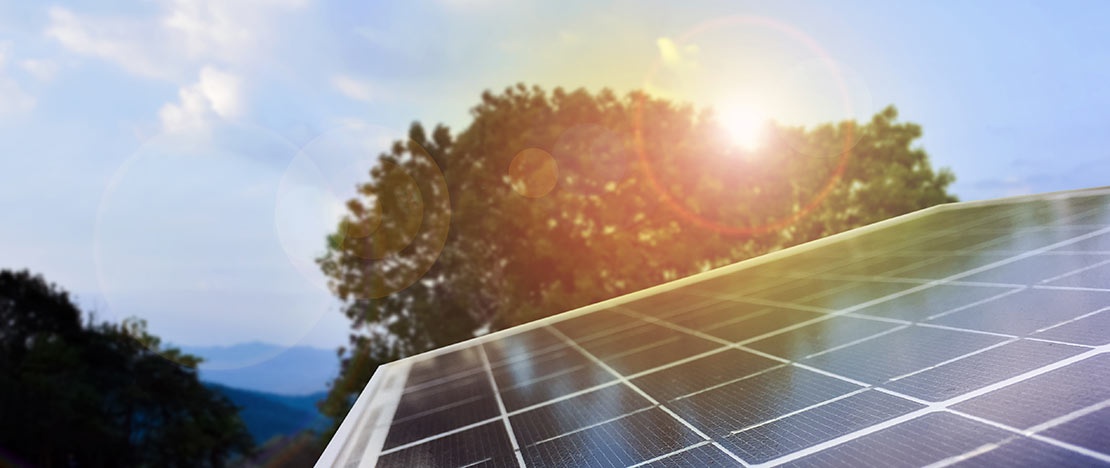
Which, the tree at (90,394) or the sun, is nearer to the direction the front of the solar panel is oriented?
the tree

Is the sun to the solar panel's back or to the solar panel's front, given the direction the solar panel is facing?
to the back

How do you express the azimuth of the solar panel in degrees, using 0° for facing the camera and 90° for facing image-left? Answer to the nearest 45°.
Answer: approximately 45°

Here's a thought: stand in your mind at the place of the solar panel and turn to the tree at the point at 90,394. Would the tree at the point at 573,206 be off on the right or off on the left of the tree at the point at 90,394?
right
